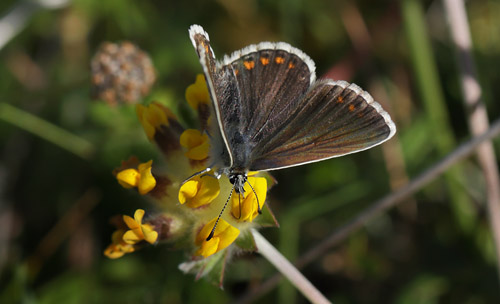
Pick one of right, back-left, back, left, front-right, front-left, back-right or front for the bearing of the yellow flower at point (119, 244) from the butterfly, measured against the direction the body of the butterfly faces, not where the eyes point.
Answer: right

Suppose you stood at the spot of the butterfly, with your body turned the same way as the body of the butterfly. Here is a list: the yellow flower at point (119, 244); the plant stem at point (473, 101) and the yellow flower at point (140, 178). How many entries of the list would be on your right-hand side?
2

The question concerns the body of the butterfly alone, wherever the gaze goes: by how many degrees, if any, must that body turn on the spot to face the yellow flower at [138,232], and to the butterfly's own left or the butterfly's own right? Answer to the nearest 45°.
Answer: approximately 90° to the butterfly's own right

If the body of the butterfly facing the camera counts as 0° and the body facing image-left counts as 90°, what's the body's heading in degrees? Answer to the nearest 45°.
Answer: approximately 0°
